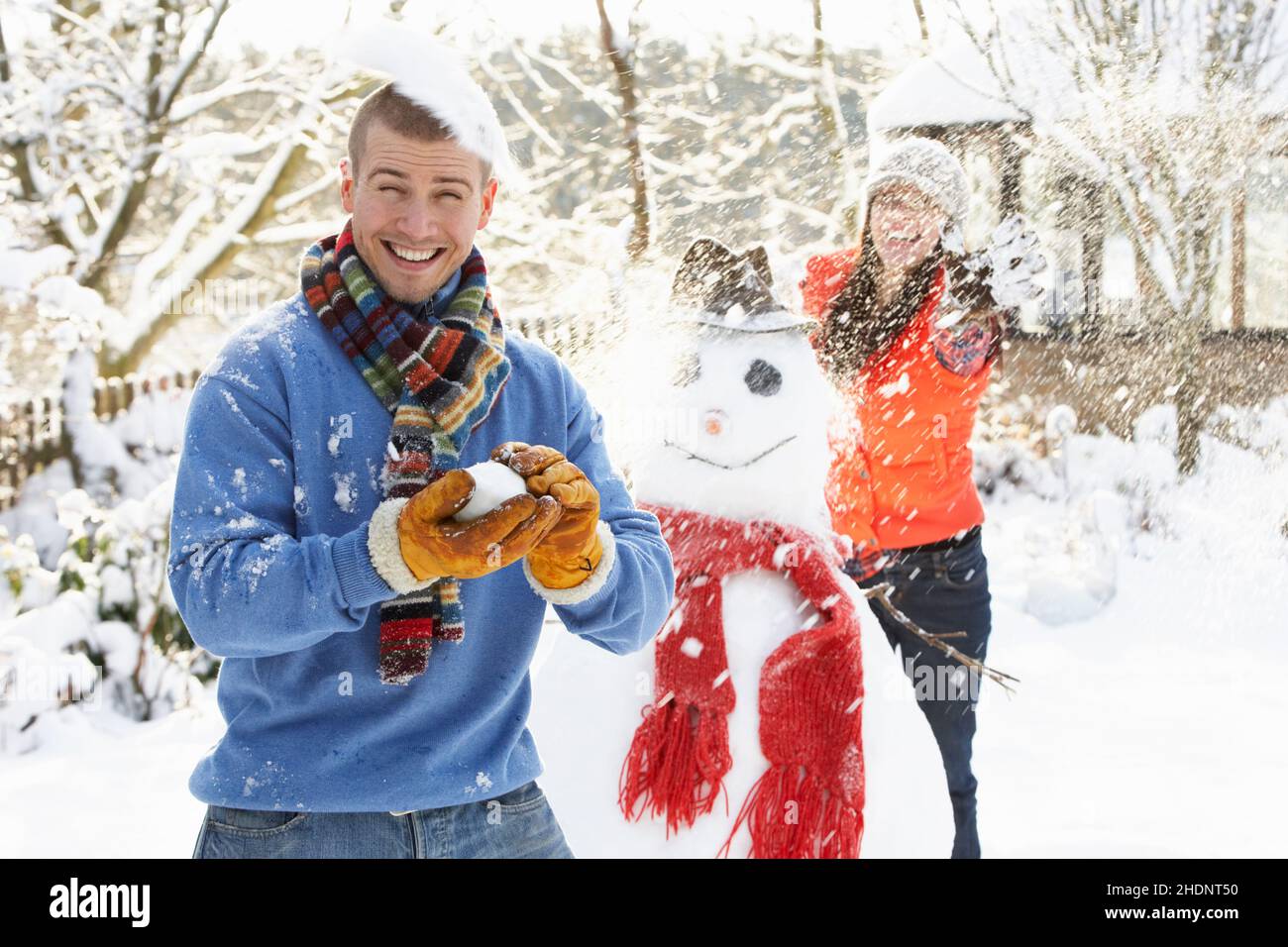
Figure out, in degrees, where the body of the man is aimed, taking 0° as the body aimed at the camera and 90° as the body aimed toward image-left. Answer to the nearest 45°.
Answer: approximately 0°

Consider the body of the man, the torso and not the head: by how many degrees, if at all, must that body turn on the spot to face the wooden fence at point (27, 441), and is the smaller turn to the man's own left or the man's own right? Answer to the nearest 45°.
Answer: approximately 180°

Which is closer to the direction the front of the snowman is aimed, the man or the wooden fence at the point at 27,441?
the man

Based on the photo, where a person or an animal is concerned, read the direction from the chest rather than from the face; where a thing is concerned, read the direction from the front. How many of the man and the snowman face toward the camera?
2

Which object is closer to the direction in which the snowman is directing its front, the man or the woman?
the man

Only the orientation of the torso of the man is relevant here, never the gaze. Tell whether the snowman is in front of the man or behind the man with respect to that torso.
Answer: behind

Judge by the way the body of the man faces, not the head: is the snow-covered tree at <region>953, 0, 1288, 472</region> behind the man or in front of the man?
behind

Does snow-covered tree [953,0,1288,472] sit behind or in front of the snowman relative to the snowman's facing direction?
behind
